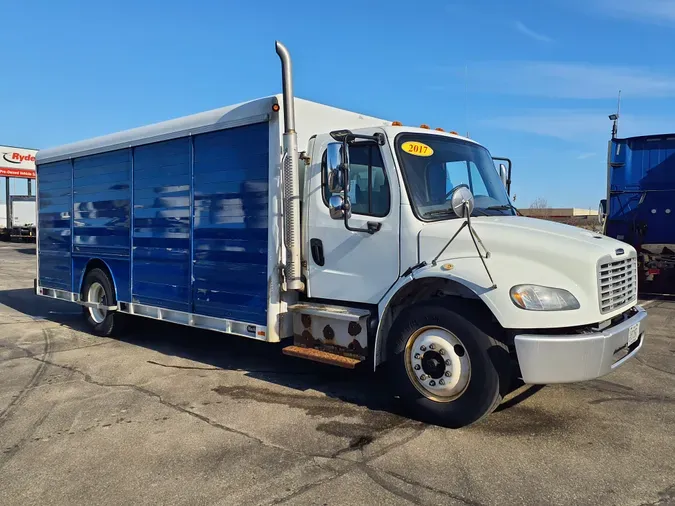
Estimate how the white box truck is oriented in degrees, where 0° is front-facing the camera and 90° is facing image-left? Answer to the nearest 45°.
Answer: approximately 315°

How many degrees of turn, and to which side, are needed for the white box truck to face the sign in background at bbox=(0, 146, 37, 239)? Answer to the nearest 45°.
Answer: approximately 180°

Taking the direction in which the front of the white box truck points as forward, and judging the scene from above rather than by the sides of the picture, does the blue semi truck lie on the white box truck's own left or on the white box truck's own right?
on the white box truck's own left
